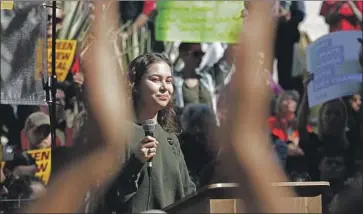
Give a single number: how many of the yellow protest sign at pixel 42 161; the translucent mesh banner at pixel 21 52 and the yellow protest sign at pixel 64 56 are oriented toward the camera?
3

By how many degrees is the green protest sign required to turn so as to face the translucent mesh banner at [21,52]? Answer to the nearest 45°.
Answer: approximately 45° to its right

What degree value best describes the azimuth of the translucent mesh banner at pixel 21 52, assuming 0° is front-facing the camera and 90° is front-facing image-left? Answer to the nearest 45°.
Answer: approximately 0°

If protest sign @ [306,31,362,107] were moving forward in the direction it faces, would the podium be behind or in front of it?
in front

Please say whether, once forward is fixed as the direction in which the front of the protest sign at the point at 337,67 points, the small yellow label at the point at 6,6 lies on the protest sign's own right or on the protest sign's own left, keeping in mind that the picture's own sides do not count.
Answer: on the protest sign's own right

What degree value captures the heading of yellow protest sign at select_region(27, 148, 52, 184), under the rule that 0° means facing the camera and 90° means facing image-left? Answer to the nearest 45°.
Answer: approximately 0°
